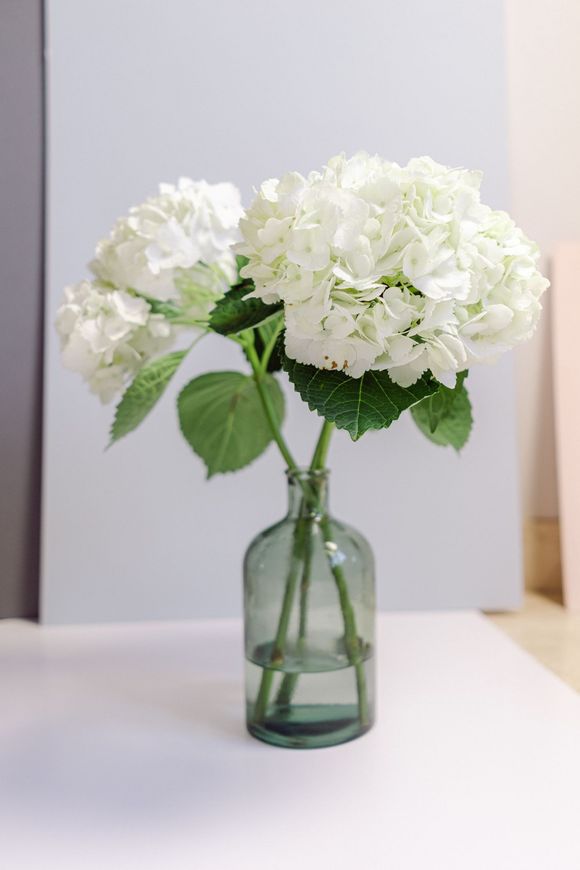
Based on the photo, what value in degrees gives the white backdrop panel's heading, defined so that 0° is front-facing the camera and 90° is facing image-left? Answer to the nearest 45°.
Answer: approximately 0°
